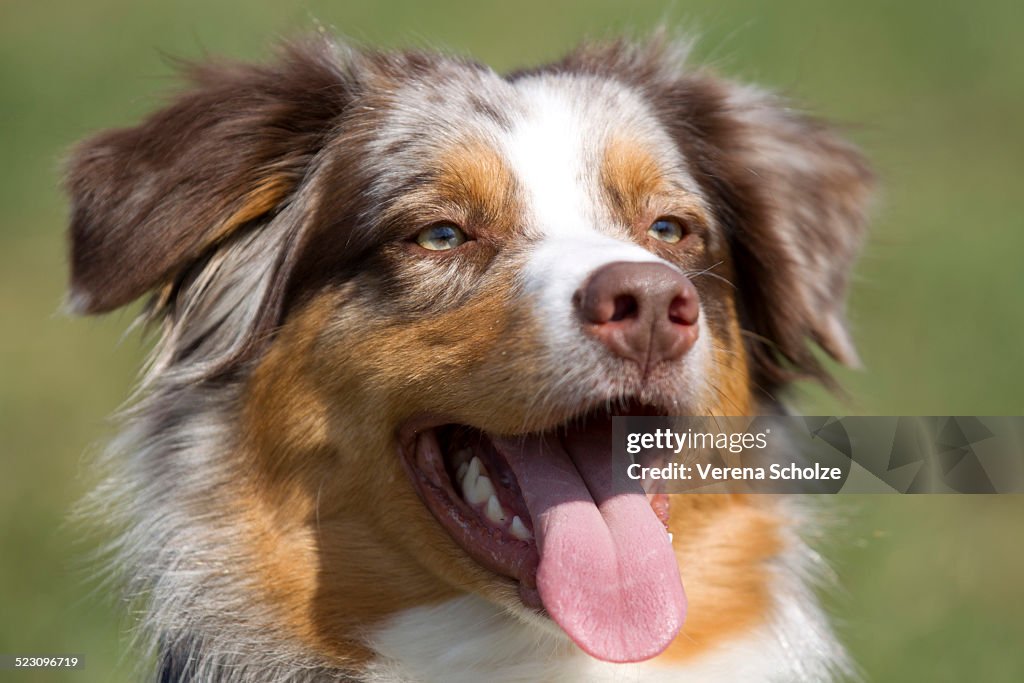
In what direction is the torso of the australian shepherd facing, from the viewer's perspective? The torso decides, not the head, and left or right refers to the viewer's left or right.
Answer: facing the viewer and to the right of the viewer
